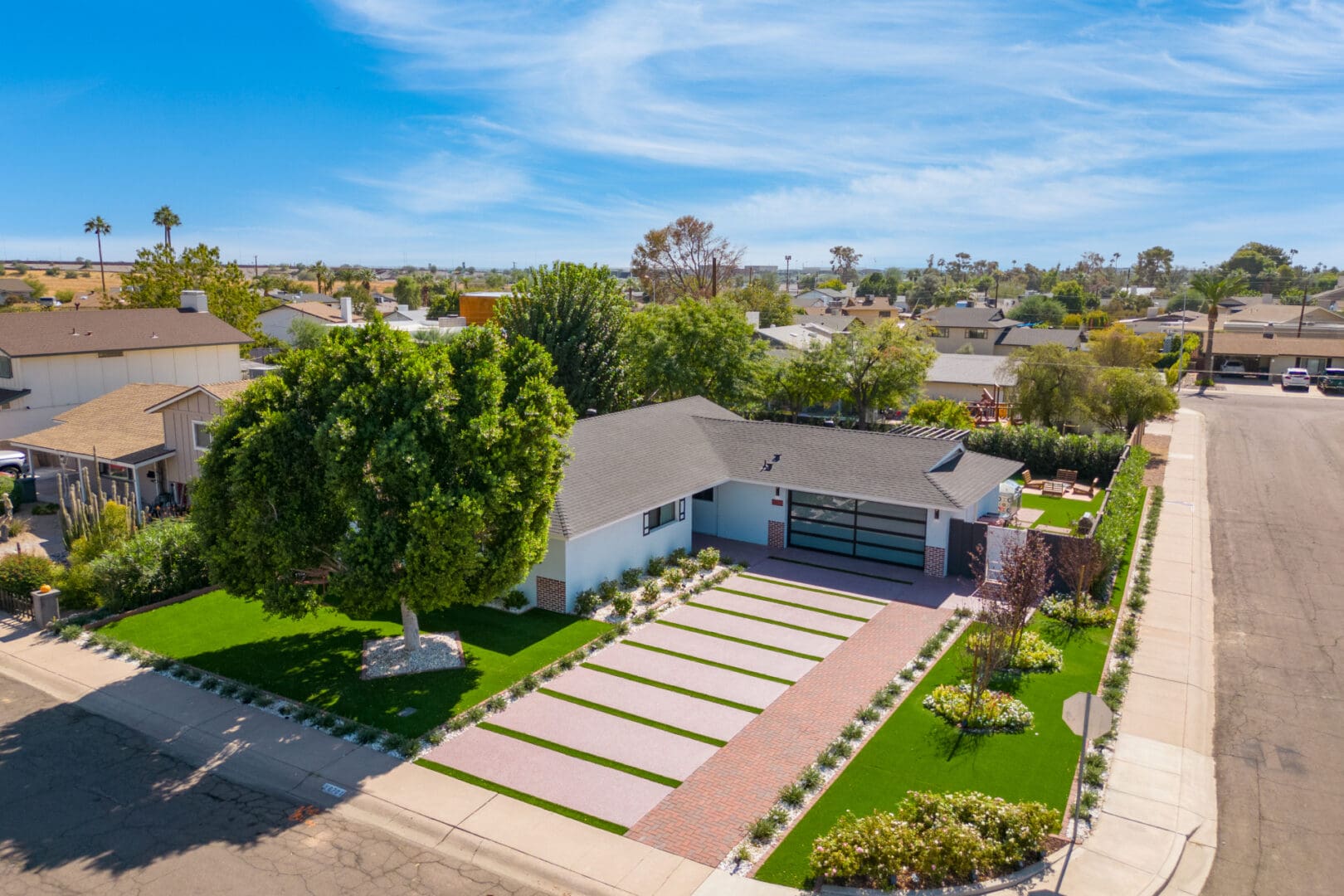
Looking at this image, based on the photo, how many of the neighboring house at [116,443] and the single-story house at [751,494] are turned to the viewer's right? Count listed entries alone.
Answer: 0

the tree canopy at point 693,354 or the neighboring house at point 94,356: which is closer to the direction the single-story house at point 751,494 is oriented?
the neighboring house

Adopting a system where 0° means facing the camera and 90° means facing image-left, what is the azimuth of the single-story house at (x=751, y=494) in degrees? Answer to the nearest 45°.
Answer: approximately 45°

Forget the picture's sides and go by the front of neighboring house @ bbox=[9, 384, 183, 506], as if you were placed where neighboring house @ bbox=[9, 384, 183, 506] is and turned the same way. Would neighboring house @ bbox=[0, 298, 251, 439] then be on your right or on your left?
on your right

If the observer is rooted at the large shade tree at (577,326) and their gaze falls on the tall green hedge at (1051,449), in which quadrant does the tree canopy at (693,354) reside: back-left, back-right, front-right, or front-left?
front-left

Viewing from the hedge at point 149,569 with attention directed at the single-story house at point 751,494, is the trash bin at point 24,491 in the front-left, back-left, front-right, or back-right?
back-left

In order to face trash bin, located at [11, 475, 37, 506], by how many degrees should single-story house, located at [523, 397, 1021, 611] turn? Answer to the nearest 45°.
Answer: approximately 45° to its right

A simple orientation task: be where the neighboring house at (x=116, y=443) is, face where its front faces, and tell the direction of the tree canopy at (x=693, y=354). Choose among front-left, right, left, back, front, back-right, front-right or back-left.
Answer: back-left

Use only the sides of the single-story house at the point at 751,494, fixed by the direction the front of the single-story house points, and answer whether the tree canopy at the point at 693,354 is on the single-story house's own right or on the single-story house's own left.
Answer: on the single-story house's own right

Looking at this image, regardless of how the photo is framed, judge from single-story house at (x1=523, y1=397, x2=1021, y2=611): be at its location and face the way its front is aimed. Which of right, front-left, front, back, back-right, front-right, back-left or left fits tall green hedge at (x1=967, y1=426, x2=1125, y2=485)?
back

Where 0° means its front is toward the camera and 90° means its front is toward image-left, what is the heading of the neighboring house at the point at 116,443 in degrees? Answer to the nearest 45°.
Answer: approximately 45°

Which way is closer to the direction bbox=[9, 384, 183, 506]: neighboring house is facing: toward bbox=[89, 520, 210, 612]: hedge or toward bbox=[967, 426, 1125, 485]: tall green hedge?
the hedge
